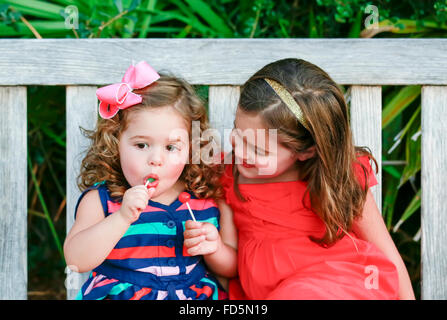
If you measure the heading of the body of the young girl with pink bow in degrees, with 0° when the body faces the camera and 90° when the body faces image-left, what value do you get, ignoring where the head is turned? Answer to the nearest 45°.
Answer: approximately 0°

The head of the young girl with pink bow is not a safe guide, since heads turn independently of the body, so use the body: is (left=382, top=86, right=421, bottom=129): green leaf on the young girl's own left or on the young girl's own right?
on the young girl's own left

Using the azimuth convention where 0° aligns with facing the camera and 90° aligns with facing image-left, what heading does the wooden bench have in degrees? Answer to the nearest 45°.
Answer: approximately 0°
